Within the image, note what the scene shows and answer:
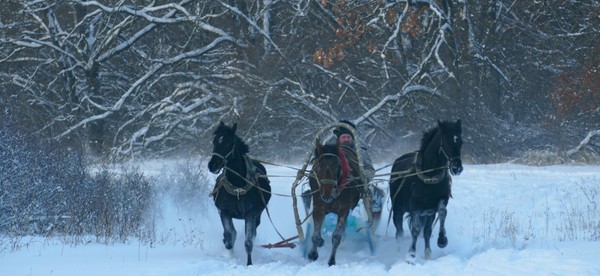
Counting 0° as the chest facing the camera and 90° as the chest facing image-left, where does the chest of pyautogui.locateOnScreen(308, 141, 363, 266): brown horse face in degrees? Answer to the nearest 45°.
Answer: approximately 0°

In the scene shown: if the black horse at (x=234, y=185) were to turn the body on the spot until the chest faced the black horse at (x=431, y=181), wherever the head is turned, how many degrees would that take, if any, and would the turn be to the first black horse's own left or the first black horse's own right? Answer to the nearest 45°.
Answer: approximately 90° to the first black horse's own left

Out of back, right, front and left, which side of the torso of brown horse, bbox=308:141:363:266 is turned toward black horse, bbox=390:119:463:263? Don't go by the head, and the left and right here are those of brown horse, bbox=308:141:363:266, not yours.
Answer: left

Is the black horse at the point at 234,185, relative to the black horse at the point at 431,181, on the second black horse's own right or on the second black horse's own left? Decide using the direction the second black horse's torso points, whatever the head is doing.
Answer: on the second black horse's own right

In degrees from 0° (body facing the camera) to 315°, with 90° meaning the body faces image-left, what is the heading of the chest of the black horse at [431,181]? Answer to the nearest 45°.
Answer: approximately 315°

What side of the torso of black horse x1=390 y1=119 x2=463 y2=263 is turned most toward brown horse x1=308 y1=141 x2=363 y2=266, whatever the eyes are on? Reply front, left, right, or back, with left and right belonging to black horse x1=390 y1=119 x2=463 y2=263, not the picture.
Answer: right

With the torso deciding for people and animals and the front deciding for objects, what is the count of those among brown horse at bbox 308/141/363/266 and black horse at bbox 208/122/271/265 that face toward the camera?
2

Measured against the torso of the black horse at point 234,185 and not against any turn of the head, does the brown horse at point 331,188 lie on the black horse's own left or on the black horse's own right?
on the black horse's own left
